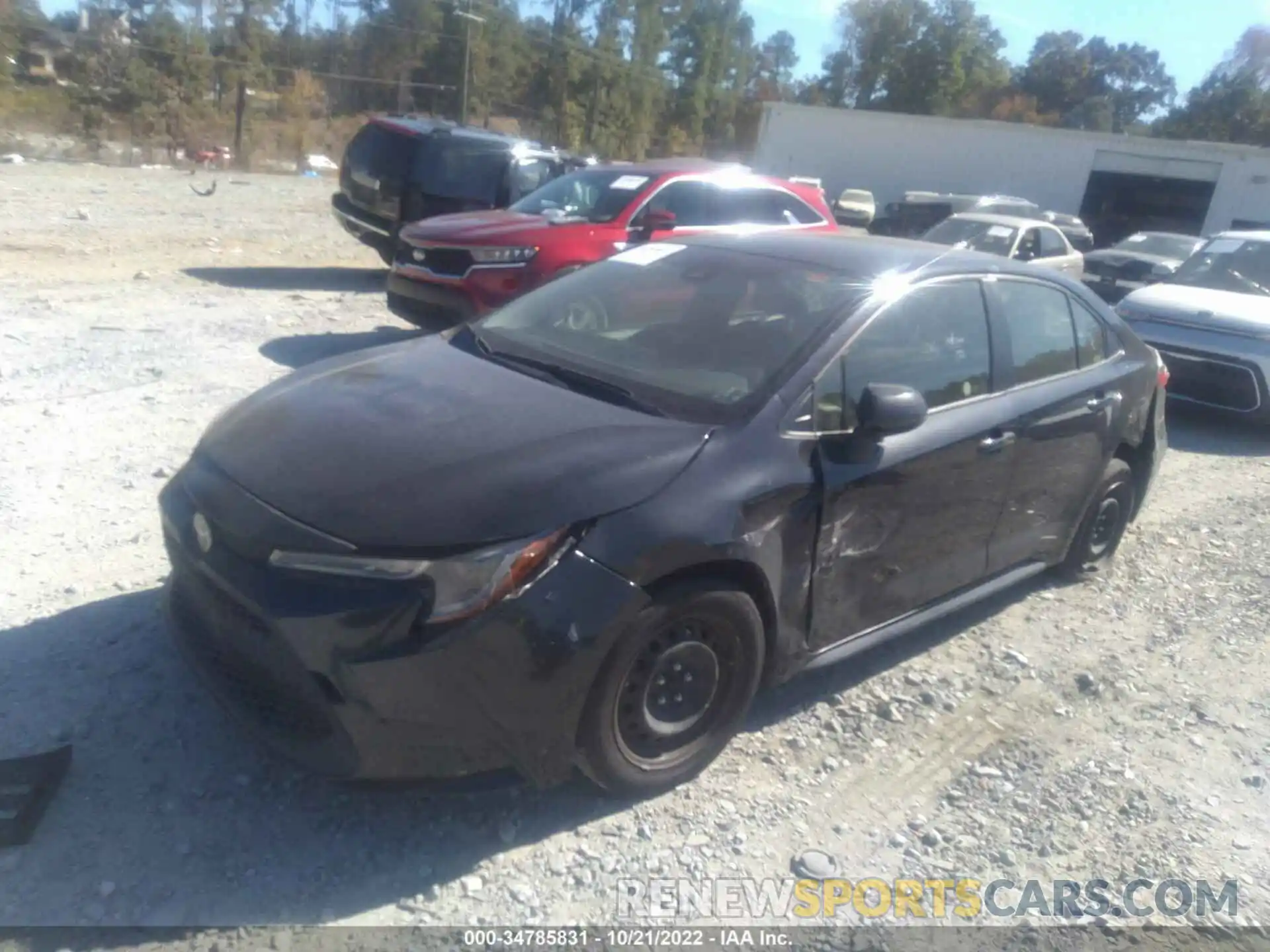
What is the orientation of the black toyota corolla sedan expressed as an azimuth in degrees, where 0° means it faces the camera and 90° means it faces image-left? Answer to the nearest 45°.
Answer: approximately 45°

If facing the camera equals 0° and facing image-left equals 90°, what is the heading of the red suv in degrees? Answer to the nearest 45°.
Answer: approximately 45°

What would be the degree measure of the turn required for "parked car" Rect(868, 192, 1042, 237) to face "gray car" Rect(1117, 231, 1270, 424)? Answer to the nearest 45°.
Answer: approximately 45° to its left

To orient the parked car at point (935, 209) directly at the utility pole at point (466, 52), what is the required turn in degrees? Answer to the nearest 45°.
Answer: approximately 90° to its right

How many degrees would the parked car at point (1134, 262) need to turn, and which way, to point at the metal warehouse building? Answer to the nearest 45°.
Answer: approximately 135° to its right

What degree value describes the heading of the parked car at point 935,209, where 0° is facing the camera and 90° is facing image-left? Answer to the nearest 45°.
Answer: approximately 45°

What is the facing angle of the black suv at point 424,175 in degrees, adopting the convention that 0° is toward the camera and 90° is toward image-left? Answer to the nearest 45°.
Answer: approximately 225°

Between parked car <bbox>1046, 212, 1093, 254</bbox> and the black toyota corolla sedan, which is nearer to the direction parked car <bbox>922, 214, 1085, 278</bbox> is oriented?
the black toyota corolla sedan

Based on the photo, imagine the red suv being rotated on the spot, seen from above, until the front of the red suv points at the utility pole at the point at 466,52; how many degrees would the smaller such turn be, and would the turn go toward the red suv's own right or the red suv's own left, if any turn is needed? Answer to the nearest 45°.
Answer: approximately 135° to the red suv's own right

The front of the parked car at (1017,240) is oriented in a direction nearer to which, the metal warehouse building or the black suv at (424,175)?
the black suv
